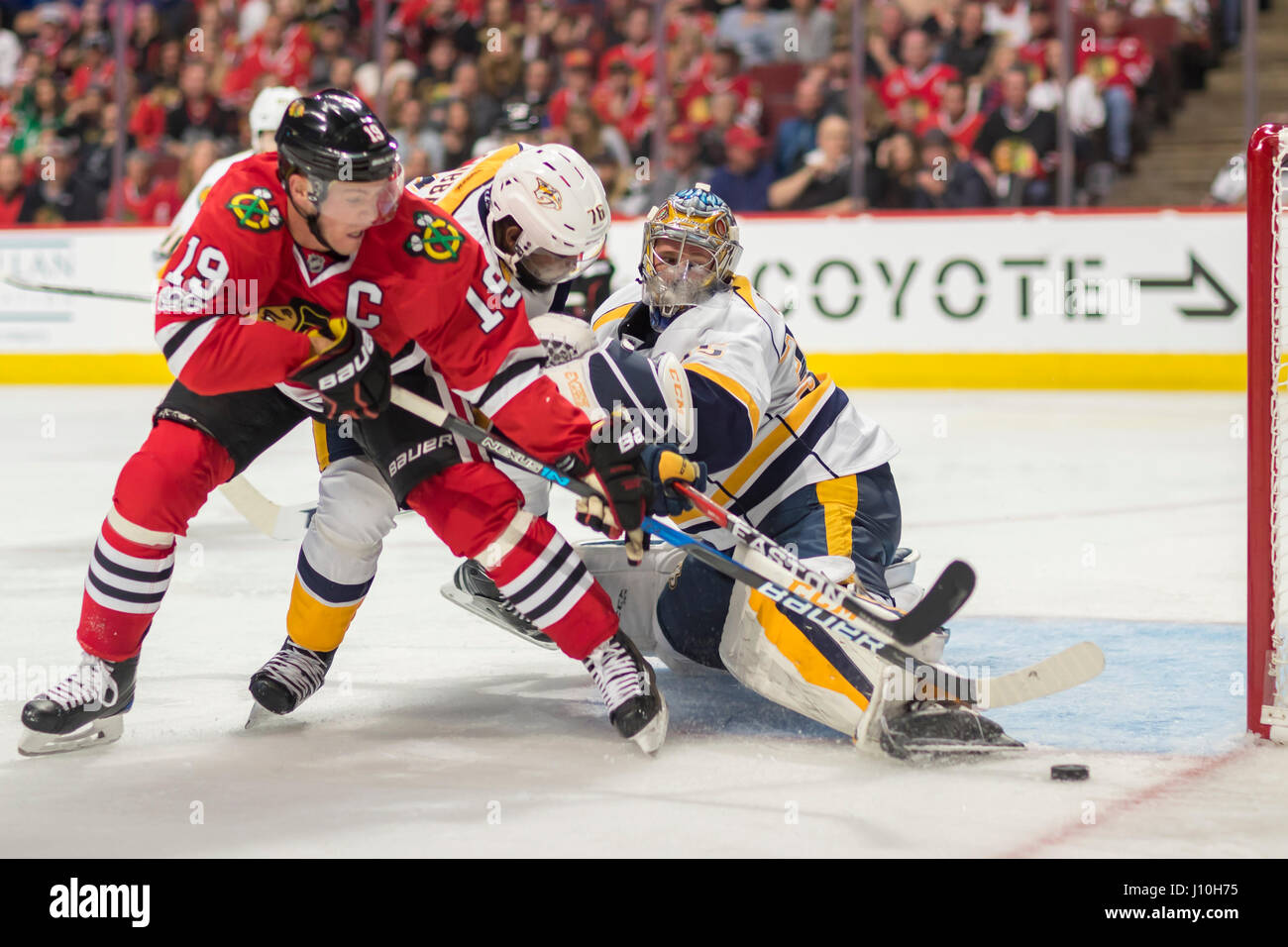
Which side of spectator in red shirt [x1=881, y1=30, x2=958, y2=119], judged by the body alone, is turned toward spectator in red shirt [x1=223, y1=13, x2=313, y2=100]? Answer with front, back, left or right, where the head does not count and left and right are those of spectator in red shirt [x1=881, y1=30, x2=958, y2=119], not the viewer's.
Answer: right

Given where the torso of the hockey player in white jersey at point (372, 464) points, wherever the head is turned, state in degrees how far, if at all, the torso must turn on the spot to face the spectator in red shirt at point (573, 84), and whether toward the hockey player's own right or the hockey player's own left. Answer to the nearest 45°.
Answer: approximately 135° to the hockey player's own left

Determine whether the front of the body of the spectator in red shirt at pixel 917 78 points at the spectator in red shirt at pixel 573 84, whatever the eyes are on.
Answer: no

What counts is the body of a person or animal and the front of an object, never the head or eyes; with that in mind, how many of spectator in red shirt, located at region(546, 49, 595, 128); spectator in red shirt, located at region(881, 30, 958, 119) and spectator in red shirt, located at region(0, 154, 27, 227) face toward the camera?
3

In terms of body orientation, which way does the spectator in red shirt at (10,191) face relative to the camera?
toward the camera

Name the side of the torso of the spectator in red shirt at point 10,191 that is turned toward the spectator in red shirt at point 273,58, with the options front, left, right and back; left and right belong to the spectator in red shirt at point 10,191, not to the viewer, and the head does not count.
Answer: left

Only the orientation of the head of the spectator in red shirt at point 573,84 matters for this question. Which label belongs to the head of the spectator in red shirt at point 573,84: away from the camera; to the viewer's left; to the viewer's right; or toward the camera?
toward the camera

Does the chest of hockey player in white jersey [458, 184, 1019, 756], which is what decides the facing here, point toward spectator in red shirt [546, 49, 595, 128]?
no

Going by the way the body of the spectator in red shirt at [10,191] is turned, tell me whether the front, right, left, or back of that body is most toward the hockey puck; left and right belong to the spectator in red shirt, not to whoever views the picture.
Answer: front

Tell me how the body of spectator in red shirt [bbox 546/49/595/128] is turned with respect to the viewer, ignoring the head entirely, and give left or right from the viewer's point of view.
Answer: facing the viewer

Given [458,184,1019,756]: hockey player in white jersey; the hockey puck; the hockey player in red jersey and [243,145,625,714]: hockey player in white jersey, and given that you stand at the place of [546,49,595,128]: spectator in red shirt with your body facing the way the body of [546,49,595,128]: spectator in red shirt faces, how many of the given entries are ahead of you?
4

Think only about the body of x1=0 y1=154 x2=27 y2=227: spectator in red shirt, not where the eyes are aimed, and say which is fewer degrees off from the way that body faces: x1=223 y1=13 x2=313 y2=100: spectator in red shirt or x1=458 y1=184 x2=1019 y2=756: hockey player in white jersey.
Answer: the hockey player in white jersey

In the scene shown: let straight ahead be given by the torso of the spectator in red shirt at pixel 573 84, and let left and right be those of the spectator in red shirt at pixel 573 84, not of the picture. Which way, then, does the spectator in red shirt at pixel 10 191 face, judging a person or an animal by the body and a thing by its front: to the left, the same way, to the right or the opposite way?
the same way

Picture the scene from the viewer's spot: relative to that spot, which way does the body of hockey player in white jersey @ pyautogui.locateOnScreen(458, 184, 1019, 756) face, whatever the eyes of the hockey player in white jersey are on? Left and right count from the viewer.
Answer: facing the viewer and to the left of the viewer

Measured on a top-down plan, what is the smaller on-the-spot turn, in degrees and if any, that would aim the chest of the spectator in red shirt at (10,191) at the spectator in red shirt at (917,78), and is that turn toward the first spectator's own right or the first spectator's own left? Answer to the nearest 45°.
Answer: approximately 45° to the first spectator's own left

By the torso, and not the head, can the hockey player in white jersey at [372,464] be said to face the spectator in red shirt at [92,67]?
no

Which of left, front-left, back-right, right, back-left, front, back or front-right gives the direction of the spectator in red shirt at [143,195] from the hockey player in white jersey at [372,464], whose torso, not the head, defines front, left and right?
back-left

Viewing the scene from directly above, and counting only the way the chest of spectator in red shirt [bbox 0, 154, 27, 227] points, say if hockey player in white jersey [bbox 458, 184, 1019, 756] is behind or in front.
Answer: in front

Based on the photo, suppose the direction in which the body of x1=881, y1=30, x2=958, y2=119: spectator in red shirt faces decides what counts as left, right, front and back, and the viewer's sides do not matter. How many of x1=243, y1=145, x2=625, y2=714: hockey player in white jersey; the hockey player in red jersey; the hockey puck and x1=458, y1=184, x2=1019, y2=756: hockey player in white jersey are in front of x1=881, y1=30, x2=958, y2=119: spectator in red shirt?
4

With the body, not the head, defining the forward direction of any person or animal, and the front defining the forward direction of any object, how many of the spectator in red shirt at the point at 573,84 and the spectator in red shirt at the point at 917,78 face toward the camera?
2

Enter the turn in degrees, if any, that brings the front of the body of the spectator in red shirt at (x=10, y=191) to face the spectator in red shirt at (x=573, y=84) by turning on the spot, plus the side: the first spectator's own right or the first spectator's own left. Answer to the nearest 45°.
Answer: approximately 90° to the first spectator's own left
